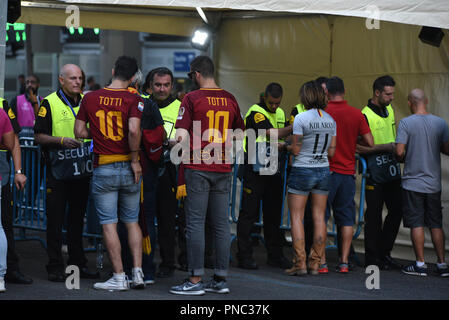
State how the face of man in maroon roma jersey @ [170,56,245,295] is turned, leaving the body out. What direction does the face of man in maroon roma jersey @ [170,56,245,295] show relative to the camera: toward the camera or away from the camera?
away from the camera

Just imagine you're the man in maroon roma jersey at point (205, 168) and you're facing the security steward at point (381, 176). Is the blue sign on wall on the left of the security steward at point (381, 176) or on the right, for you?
left

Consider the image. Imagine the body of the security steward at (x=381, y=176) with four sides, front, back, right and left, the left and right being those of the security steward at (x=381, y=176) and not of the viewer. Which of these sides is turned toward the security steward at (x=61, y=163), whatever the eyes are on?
right

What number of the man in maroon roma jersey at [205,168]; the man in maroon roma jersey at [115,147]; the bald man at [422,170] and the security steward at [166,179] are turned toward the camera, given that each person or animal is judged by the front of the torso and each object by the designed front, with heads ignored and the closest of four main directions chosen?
1

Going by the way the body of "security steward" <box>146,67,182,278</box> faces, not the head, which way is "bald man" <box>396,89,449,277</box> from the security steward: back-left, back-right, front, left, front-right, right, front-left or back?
left

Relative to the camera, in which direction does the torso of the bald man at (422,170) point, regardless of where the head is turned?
away from the camera

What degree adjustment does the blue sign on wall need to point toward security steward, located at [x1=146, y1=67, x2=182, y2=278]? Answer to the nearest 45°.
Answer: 0° — it already faces them

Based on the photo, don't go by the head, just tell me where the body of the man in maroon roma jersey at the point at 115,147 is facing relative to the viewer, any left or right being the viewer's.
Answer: facing away from the viewer

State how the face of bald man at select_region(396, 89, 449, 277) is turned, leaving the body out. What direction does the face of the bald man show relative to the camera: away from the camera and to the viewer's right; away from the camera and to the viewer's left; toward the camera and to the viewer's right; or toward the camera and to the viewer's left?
away from the camera and to the viewer's left

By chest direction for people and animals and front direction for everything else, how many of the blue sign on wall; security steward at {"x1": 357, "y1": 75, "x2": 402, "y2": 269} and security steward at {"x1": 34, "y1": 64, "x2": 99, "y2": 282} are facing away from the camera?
0

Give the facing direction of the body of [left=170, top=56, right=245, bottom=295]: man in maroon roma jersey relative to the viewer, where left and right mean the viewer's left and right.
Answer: facing away from the viewer and to the left of the viewer

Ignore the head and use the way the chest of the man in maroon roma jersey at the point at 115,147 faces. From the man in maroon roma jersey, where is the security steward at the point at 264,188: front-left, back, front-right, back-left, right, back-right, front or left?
front-right

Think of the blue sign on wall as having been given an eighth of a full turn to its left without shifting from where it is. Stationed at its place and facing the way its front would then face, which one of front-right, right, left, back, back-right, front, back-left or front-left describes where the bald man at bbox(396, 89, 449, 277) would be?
front-right

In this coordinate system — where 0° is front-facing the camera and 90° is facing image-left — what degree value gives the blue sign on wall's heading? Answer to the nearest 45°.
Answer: approximately 0°

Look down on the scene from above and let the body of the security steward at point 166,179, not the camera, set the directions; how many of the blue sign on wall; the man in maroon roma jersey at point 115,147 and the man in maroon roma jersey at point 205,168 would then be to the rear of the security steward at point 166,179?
1

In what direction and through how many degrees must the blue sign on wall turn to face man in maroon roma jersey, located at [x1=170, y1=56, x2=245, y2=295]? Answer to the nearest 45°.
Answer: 0° — it already faces them
